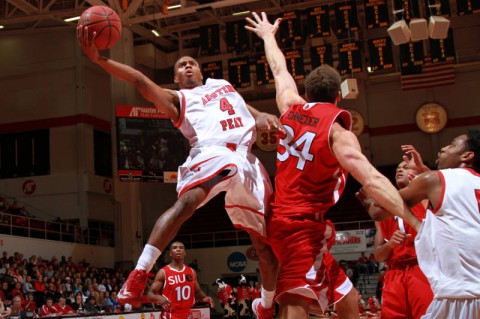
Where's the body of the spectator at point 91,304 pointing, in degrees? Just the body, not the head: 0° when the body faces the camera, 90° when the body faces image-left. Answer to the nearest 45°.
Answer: approximately 315°

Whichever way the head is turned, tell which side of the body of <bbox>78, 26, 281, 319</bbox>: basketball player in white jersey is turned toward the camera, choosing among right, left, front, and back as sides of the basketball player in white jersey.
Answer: front

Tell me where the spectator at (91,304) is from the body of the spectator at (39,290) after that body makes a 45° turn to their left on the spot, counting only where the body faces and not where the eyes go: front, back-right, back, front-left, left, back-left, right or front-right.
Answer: front

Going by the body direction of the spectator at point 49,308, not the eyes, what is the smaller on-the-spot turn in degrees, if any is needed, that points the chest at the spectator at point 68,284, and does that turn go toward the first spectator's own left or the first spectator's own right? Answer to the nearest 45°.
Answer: approximately 135° to the first spectator's own left

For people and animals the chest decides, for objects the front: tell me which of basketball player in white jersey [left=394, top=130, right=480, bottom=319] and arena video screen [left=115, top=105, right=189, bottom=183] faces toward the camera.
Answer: the arena video screen

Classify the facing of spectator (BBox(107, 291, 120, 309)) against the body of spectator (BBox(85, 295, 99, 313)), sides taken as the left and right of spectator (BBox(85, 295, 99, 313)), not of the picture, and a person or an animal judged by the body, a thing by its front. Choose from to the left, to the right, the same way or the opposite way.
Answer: the same way

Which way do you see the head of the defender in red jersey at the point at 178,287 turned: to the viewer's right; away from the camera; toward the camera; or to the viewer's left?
toward the camera

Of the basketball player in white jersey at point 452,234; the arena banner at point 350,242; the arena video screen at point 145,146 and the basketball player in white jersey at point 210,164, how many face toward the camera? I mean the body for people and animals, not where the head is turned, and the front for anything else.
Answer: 3

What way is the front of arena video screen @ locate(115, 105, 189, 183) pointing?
toward the camera

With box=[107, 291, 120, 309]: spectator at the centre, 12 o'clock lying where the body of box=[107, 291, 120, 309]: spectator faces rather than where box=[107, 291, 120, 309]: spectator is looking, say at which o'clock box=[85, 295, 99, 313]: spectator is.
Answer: box=[85, 295, 99, 313]: spectator is roughly at 2 o'clock from box=[107, 291, 120, 309]: spectator.

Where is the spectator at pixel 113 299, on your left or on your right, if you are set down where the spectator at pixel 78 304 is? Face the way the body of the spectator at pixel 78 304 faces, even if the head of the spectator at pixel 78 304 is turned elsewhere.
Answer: on your left

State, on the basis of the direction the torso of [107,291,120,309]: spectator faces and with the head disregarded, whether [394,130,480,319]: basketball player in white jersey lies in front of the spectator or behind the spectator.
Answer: in front

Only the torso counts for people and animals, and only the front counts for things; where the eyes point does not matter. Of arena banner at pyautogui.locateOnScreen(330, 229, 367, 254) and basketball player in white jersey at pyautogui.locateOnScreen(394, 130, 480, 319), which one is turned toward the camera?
the arena banner

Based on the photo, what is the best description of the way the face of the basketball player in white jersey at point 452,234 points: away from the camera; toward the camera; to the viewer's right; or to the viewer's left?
to the viewer's left

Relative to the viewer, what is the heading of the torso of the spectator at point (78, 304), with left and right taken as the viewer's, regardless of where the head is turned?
facing the viewer and to the right of the viewer

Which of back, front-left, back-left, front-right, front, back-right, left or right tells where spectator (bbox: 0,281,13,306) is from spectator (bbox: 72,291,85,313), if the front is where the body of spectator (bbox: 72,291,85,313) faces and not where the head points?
right

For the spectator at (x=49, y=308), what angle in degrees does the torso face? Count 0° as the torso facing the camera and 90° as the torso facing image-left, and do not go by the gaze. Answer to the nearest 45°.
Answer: approximately 315°
